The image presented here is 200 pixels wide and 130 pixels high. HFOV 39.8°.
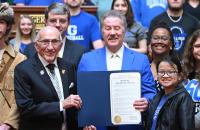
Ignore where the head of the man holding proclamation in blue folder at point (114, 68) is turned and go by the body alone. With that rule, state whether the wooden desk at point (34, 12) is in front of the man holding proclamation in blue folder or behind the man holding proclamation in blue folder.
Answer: behind

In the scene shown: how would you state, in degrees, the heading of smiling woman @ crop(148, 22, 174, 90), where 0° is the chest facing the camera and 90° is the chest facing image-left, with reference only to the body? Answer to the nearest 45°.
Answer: approximately 0°

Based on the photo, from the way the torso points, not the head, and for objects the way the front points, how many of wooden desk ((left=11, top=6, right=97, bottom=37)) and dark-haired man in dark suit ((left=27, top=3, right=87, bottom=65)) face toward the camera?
2

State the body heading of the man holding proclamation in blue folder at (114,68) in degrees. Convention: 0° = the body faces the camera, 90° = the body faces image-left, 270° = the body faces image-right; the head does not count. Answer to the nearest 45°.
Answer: approximately 0°

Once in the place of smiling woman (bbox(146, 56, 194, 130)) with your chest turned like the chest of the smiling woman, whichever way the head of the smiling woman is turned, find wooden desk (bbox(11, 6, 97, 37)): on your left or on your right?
on your right

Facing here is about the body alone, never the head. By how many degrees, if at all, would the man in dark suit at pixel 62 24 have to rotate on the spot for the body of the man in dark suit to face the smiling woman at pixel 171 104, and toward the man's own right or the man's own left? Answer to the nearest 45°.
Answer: approximately 45° to the man's own left

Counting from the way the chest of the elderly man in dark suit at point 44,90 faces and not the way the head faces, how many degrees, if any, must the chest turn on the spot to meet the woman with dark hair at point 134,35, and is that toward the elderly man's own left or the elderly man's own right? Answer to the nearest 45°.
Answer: approximately 90° to the elderly man's own left

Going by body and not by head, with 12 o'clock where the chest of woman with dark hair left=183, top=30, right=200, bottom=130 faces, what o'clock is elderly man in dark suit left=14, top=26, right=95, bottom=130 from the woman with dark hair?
The elderly man in dark suit is roughly at 2 o'clock from the woman with dark hair.

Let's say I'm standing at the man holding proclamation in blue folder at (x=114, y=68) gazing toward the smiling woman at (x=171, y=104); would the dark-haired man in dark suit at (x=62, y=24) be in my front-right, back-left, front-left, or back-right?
back-left

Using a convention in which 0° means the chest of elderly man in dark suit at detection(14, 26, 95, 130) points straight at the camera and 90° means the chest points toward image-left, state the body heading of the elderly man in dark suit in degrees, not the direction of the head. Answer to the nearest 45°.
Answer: approximately 315°

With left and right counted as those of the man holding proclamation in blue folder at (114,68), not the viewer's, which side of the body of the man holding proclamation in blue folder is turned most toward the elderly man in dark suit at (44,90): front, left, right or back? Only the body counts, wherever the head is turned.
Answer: right
